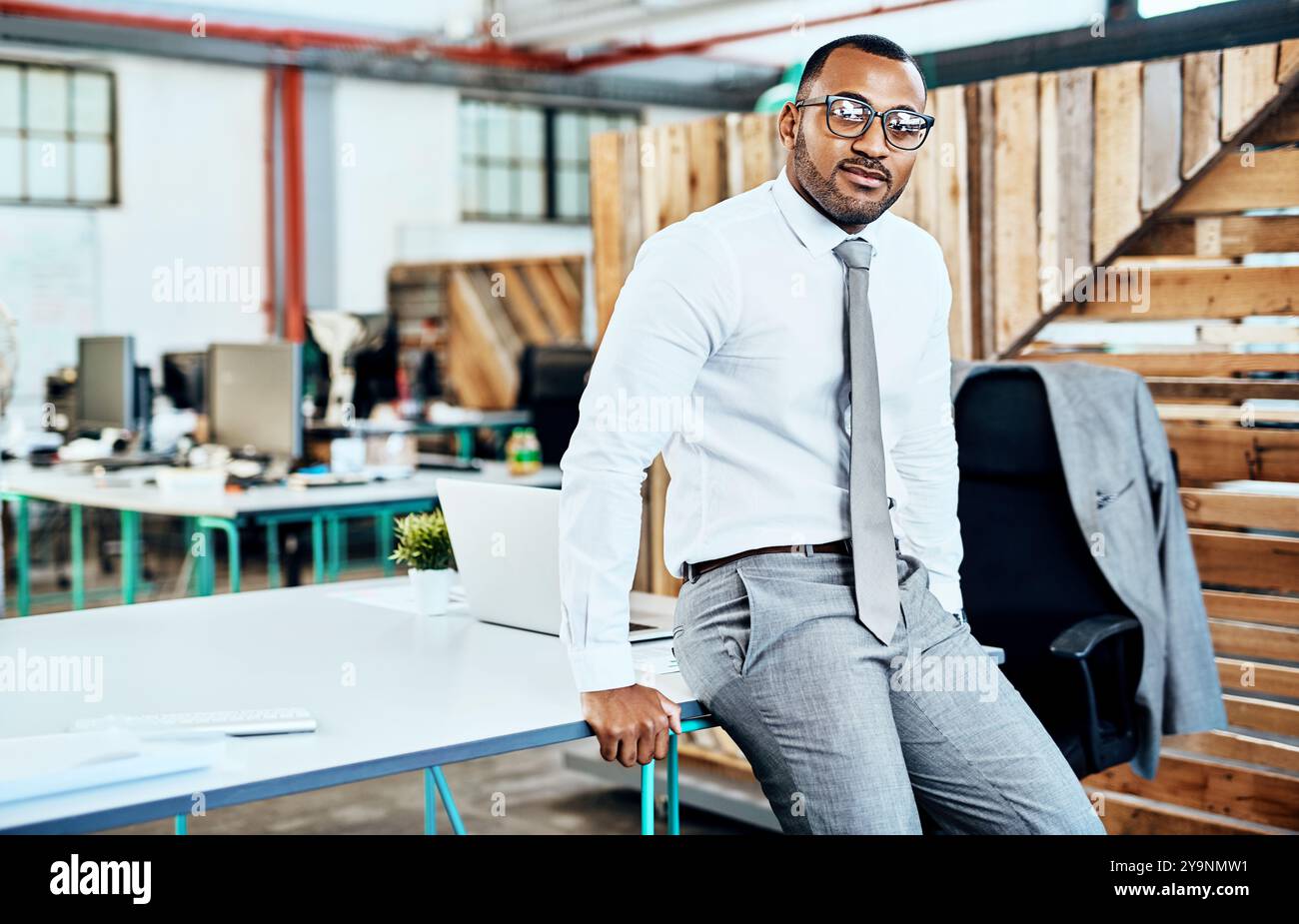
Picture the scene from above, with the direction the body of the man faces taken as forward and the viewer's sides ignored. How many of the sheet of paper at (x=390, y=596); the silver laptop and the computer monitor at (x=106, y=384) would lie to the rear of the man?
3

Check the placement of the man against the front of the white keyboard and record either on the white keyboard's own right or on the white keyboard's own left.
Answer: on the white keyboard's own left

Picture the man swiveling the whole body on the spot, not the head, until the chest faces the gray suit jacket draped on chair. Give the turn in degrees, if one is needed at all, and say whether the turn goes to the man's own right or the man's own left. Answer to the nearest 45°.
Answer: approximately 90° to the man's own left

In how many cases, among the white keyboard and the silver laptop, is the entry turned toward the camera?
1

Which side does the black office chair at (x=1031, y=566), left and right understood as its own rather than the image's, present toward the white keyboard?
front

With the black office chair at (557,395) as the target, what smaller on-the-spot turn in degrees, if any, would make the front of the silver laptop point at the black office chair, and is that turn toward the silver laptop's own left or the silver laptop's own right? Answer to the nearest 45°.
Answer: approximately 45° to the silver laptop's own left

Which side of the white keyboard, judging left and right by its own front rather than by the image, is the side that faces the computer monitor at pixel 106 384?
back

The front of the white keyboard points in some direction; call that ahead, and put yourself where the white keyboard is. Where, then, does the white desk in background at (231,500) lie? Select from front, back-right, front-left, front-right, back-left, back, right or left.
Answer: back

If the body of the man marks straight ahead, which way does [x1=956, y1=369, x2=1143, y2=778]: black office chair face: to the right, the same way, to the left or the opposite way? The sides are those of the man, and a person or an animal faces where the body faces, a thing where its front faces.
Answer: to the right

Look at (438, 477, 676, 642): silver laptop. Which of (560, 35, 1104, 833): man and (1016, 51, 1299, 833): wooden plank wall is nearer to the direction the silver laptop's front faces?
the wooden plank wall

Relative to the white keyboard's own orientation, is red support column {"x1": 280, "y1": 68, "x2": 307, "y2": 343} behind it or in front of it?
behind

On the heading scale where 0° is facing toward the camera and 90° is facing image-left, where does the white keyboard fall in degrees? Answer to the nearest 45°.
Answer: approximately 0°
